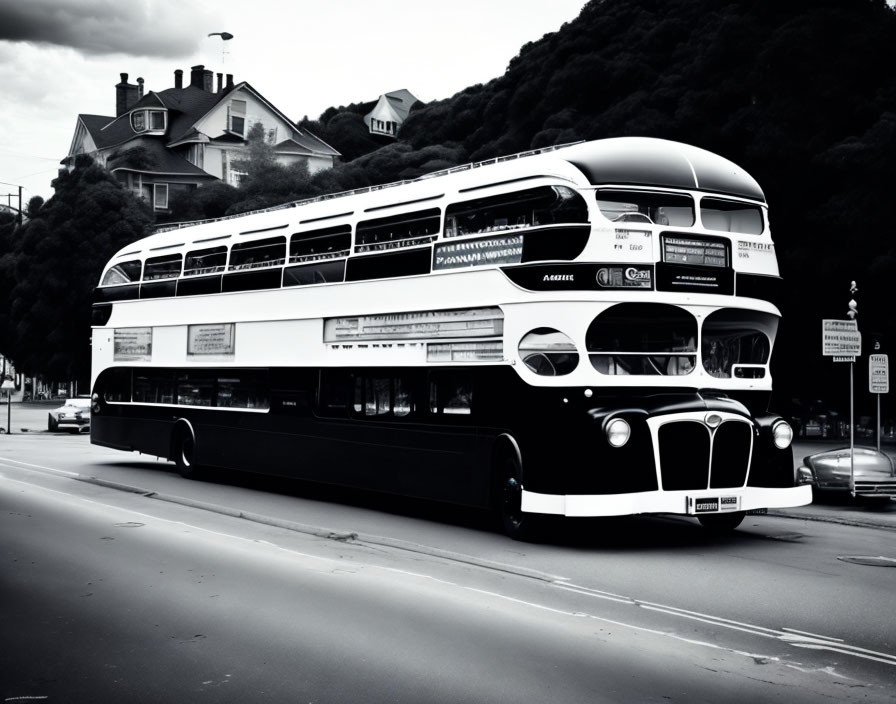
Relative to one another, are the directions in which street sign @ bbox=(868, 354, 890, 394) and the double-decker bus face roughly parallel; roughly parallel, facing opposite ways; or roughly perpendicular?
roughly perpendicular

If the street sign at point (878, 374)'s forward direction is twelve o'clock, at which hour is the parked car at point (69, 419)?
The parked car is roughly at 4 o'clock from the street sign.

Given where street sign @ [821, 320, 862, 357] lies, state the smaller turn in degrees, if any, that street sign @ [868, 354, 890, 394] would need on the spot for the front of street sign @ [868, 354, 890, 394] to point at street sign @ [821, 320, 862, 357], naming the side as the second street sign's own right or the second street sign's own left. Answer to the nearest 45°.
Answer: approximately 45° to the second street sign's own right

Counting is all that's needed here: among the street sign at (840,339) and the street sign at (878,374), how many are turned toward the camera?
2

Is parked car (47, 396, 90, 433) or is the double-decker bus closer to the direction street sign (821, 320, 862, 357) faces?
the double-decker bus

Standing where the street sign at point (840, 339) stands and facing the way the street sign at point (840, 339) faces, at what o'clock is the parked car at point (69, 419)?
The parked car is roughly at 4 o'clock from the street sign.

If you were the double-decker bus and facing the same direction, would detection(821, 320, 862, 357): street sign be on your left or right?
on your left

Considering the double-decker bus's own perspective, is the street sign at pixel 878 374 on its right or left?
on its left

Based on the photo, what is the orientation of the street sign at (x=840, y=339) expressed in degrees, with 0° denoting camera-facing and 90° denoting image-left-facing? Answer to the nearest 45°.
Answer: approximately 0°

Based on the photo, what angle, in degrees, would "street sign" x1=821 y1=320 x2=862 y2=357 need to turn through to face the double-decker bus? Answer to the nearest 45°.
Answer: approximately 45° to its right

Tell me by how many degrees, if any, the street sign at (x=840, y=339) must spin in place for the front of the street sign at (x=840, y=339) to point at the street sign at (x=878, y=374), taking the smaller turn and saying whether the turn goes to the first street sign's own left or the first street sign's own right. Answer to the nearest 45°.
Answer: approximately 135° to the first street sign's own left

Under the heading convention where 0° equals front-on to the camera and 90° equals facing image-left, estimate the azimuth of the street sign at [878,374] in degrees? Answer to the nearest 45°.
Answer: approximately 0°
